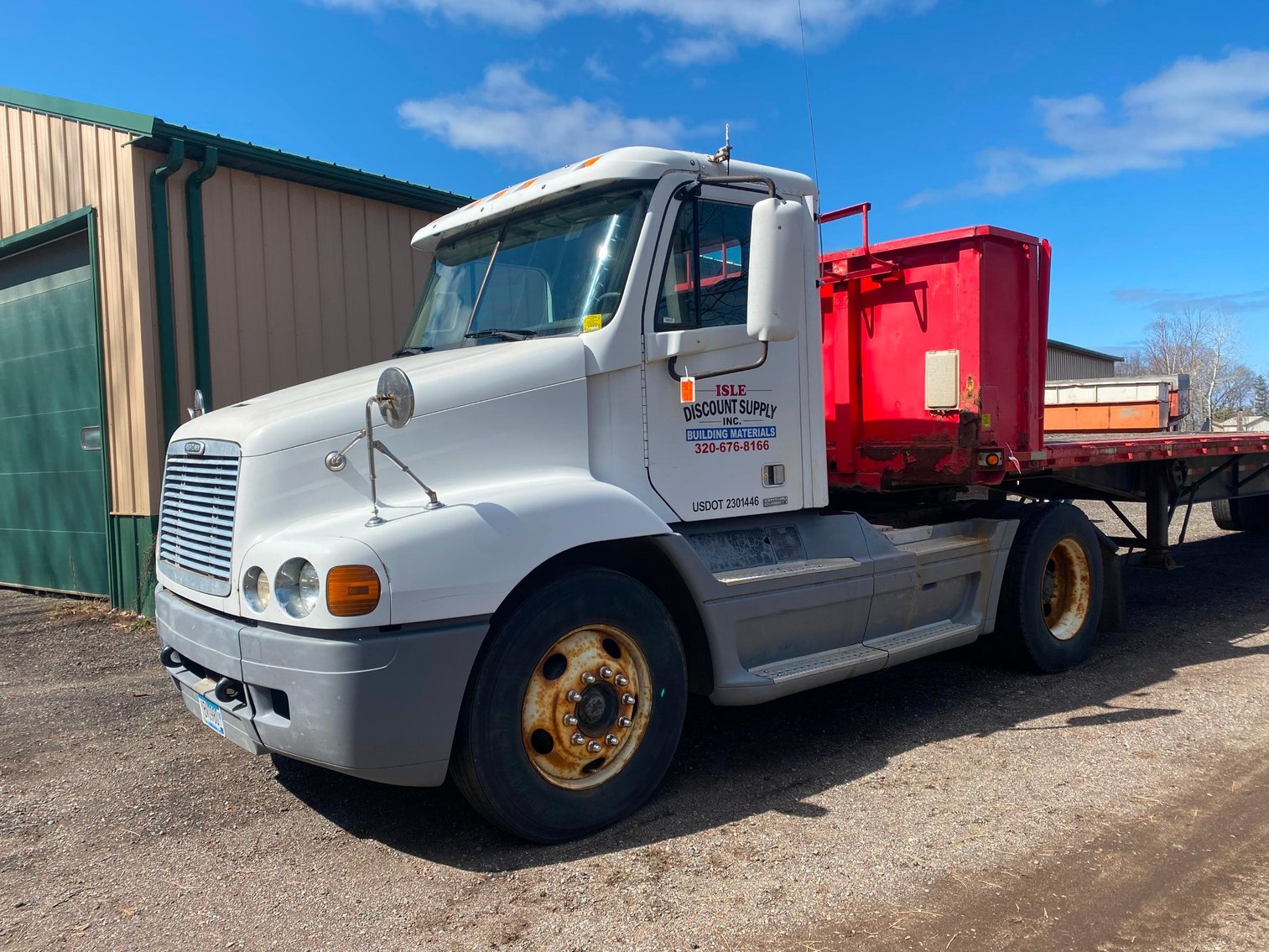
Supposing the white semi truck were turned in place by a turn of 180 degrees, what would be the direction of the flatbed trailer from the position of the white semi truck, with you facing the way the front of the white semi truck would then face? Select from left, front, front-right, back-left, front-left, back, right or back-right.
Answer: front

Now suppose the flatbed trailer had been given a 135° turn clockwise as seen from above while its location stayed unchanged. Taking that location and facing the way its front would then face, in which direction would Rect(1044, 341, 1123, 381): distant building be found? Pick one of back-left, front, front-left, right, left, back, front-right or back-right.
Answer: front

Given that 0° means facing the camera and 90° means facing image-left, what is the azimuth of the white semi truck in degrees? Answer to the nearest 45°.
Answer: approximately 45°
